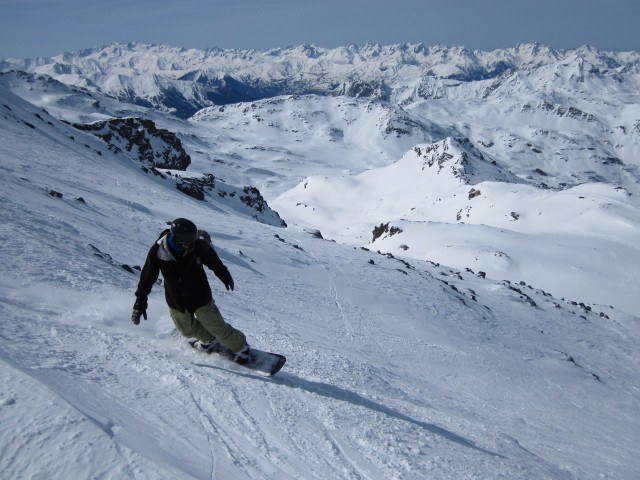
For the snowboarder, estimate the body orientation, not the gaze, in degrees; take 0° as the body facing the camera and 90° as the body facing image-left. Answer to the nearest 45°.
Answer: approximately 0°

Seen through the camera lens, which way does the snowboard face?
facing the viewer and to the right of the viewer
